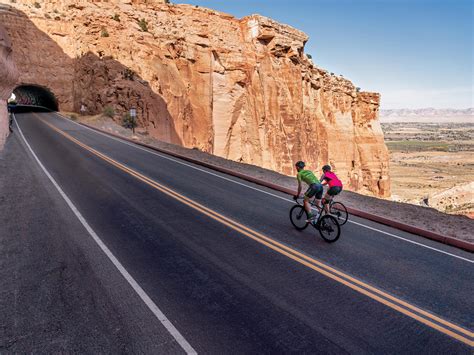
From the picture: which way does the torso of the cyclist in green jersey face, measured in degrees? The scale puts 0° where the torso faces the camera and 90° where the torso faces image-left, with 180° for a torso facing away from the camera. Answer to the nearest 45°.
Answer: approximately 135°

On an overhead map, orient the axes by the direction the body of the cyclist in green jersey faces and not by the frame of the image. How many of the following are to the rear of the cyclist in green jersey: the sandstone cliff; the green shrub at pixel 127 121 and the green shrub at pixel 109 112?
0

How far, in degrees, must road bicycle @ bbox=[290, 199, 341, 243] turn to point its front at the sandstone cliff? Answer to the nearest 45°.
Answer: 0° — it already faces it

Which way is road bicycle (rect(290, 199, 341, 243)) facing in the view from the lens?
facing away from the viewer and to the left of the viewer

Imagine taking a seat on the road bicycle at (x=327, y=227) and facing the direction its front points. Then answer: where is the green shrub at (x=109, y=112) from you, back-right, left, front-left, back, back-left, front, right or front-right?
front

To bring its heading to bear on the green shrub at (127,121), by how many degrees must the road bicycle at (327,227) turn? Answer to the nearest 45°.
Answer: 0° — it already faces it
